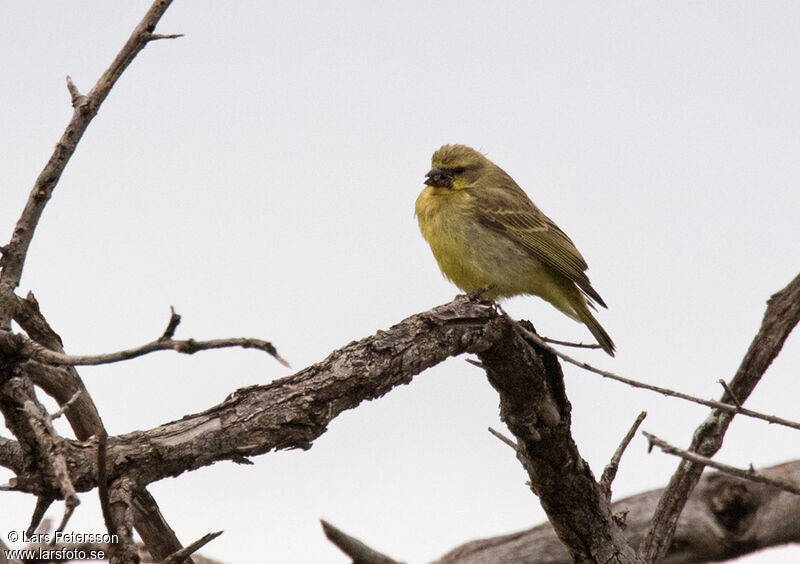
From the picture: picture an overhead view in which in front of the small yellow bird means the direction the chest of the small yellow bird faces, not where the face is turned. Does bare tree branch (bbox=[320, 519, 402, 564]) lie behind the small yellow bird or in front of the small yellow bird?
in front

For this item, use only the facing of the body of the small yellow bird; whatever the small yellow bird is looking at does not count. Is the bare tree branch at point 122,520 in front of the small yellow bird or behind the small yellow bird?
in front
